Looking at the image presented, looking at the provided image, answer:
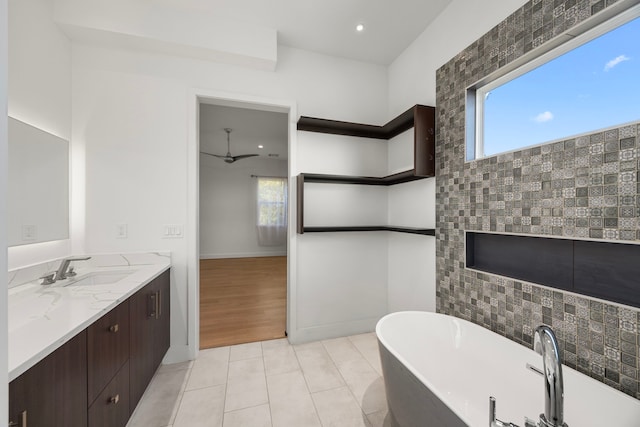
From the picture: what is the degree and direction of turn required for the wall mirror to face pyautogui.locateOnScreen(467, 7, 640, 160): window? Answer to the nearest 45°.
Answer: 0° — it already faces it

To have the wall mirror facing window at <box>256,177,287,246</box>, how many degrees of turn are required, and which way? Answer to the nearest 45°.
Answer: approximately 90° to its left

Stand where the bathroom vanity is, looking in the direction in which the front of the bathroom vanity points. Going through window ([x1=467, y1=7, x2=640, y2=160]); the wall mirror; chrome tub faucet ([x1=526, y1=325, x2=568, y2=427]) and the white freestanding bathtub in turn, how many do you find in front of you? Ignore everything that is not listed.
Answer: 3

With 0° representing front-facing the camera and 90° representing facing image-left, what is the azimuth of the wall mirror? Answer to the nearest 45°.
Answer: approximately 315°

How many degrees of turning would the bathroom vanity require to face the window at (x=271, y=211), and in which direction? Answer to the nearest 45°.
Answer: approximately 90° to its left

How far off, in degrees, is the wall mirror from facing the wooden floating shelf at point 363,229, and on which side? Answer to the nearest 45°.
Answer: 0° — it already faces it

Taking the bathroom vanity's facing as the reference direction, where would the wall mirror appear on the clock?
The wall mirror is roughly at 7 o'clock from the bathroom vanity.

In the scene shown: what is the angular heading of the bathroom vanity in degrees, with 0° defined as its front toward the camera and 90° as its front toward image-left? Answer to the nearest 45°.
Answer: approximately 315°
